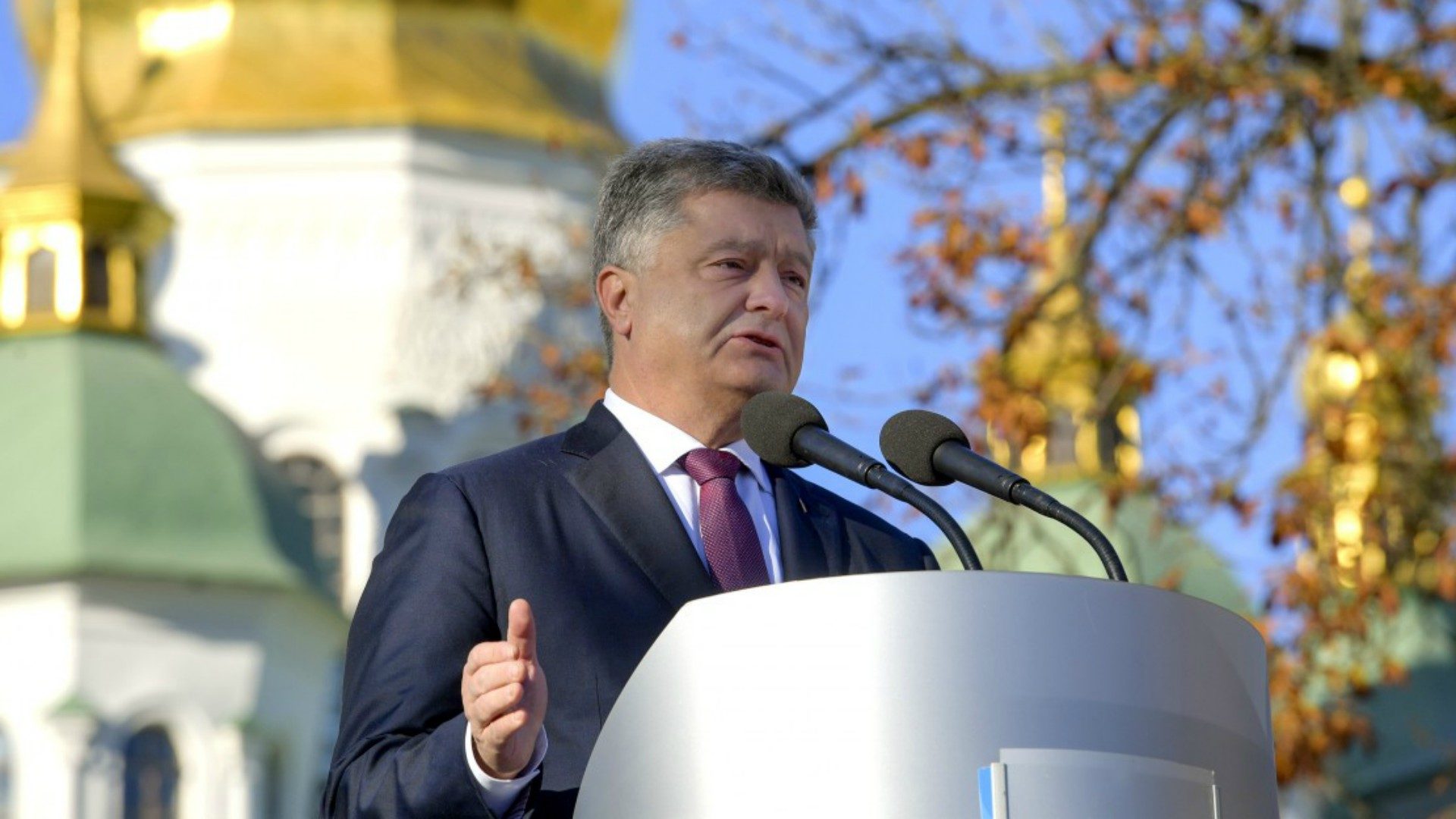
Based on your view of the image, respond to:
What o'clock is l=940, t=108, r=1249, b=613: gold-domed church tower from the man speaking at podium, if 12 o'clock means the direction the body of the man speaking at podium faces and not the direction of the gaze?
The gold-domed church tower is roughly at 8 o'clock from the man speaking at podium.

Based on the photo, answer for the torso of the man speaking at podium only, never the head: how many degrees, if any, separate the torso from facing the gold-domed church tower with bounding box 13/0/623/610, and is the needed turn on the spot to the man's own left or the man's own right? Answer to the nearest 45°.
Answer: approximately 135° to the man's own left

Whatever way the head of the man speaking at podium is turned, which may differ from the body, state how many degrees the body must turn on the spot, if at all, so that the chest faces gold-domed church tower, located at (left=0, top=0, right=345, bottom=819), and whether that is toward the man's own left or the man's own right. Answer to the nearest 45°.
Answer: approximately 135° to the man's own left

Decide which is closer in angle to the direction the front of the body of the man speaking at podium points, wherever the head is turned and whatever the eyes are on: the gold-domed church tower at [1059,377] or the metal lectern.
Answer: the metal lectern

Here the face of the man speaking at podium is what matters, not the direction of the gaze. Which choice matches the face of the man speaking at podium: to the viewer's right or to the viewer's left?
to the viewer's right

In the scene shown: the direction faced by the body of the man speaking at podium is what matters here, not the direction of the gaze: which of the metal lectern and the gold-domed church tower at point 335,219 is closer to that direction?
the metal lectern

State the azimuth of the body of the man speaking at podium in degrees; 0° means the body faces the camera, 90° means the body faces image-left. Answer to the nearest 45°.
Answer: approximately 315°
